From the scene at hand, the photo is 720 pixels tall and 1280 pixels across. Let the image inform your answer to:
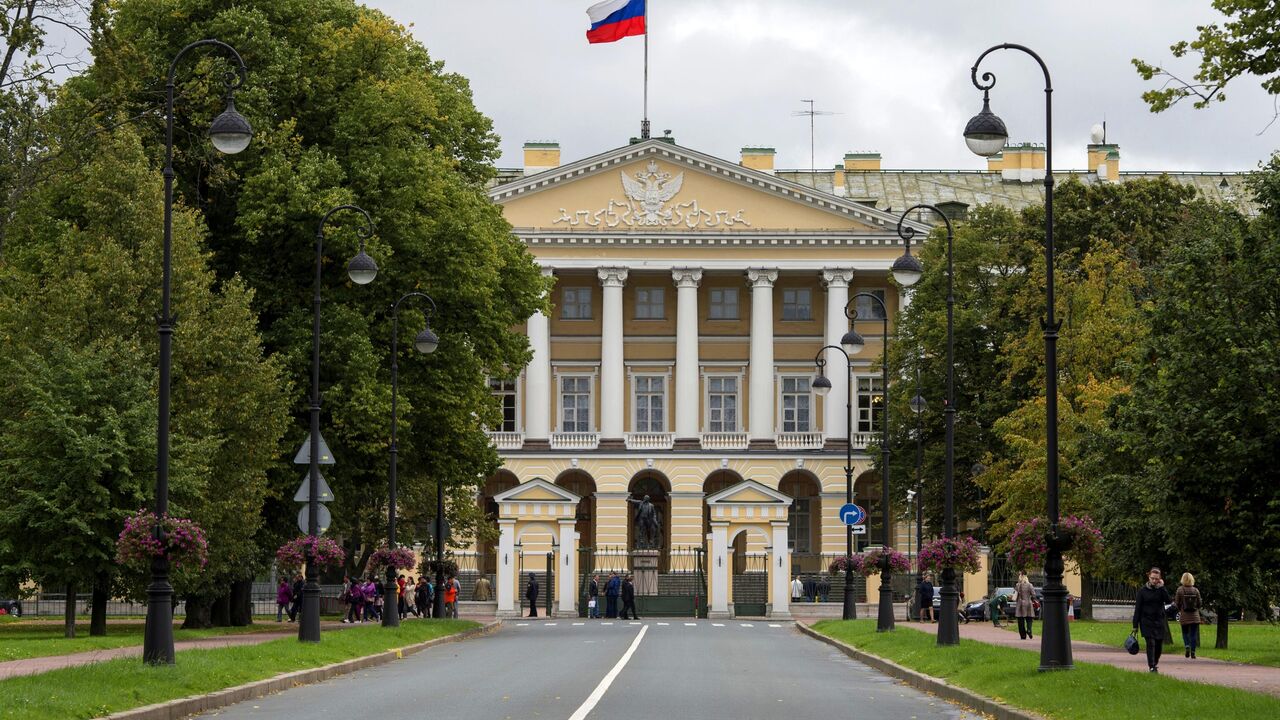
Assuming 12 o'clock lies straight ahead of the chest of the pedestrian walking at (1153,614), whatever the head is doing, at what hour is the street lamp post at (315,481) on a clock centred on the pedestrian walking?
The street lamp post is roughly at 3 o'clock from the pedestrian walking.

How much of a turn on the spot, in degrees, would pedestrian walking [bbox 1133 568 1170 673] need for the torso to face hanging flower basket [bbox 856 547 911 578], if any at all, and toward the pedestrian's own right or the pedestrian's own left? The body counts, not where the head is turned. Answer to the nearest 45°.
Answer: approximately 180°

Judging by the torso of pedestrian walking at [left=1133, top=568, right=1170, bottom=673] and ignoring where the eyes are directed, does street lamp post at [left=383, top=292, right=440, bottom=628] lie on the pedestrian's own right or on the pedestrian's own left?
on the pedestrian's own right

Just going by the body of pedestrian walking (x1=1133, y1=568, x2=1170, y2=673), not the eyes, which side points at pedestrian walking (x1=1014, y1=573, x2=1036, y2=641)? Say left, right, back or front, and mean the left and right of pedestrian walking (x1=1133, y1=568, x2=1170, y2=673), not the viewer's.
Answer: back

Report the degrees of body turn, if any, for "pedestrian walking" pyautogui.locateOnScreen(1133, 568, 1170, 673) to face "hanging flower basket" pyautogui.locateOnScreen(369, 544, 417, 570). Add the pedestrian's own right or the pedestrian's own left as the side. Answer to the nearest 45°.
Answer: approximately 135° to the pedestrian's own right

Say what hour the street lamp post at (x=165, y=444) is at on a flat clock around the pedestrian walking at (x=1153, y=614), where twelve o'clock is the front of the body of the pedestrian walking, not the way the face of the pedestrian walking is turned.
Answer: The street lamp post is roughly at 2 o'clock from the pedestrian walking.

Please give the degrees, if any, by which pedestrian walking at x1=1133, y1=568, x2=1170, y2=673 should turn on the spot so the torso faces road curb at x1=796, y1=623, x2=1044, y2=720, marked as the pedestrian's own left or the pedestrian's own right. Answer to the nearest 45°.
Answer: approximately 45° to the pedestrian's own right

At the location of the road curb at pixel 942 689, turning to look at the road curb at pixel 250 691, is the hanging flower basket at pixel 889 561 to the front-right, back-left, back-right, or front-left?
back-right

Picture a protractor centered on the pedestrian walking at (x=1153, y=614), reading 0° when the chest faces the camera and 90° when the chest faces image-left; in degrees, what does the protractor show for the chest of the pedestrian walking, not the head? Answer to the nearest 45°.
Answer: approximately 0°
